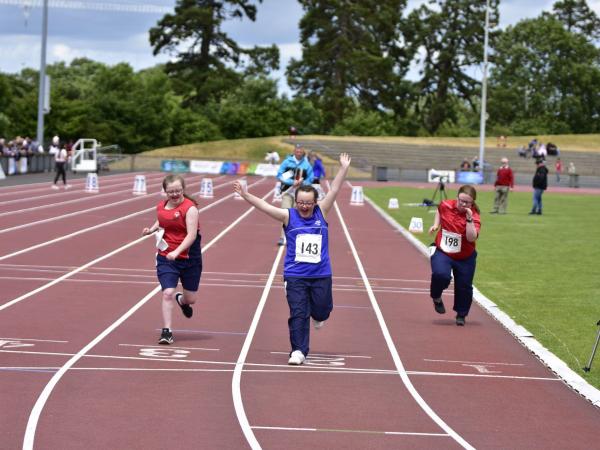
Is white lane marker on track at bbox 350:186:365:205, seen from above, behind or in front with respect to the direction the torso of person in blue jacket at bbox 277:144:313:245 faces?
behind

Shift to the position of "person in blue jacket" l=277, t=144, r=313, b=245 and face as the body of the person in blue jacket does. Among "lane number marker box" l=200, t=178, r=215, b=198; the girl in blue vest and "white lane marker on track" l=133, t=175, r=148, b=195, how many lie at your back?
2

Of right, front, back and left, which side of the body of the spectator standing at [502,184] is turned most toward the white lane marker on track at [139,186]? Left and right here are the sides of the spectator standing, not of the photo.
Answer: right

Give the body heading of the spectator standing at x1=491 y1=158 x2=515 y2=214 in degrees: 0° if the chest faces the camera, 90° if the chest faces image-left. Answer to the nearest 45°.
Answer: approximately 45°

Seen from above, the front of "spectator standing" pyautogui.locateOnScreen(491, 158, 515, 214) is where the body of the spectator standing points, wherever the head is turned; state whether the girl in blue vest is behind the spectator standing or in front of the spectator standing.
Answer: in front

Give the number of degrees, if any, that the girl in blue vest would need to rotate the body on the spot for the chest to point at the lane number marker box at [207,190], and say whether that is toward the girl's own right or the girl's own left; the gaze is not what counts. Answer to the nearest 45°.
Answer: approximately 180°

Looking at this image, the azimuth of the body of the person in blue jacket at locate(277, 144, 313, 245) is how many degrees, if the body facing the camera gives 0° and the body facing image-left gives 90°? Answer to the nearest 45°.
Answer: approximately 0°

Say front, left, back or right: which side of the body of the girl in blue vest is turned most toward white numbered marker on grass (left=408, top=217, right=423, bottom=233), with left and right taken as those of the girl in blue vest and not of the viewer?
back
